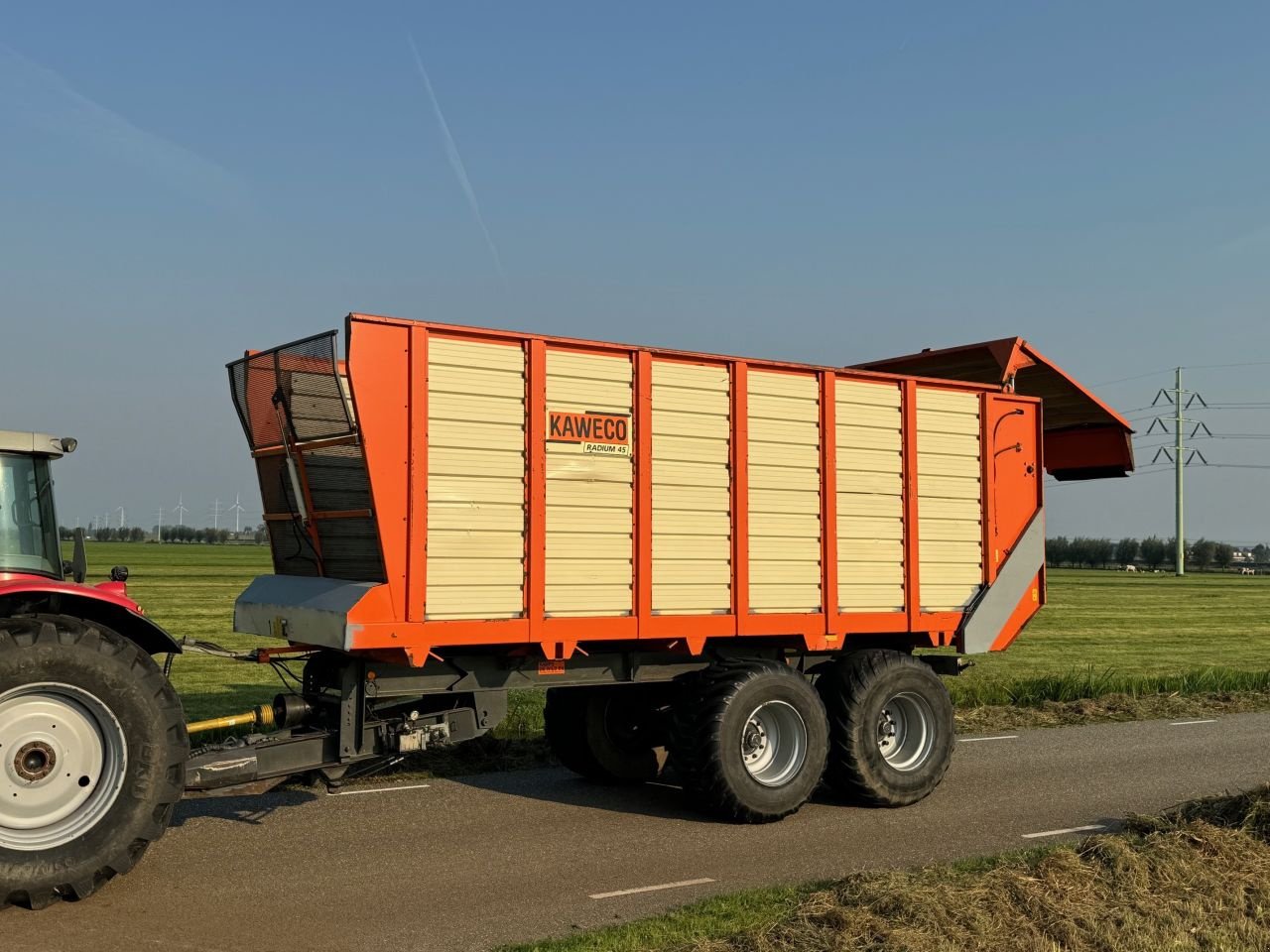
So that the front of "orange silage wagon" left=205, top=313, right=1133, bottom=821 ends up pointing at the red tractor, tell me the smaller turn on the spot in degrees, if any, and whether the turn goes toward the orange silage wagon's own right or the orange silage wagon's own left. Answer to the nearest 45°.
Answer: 0° — it already faces it

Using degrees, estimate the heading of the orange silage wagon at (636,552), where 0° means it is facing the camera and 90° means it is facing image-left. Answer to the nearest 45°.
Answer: approximately 45°

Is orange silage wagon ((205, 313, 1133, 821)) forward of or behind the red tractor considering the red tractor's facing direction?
behind

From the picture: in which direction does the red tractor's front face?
to the viewer's left
